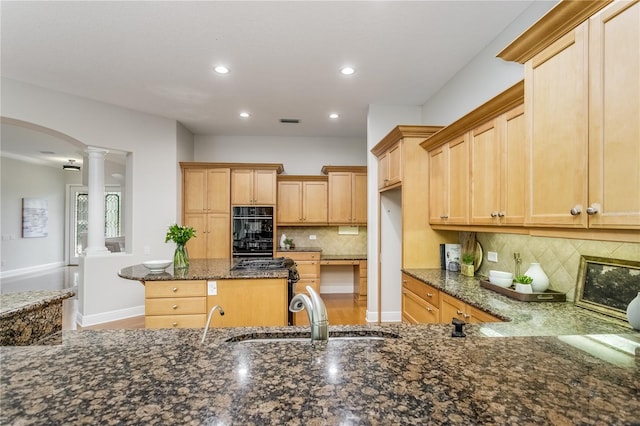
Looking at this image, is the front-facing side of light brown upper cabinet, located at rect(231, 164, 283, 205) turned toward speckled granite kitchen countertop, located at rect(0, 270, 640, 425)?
yes

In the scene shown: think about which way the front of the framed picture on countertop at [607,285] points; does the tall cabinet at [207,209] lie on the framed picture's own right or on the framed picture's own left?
on the framed picture's own right

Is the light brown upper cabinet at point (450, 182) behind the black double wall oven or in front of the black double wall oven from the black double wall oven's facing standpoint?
in front

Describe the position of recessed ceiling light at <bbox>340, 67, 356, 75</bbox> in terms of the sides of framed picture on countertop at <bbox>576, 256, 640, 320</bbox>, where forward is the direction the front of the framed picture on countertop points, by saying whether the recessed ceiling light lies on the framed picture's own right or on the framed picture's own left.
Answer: on the framed picture's own right

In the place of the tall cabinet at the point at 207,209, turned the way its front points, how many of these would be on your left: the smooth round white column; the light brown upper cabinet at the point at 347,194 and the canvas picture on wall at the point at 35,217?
1

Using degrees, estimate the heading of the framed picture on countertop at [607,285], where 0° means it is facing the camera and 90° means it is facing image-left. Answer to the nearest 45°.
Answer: approximately 45°

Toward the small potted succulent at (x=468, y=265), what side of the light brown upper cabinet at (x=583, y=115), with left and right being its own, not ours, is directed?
right

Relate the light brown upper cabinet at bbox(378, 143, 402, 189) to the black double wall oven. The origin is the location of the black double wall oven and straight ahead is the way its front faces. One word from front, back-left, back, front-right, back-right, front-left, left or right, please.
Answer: front-left

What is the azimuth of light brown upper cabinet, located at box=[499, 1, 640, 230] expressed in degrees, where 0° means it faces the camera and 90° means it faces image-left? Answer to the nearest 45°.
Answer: approximately 45°

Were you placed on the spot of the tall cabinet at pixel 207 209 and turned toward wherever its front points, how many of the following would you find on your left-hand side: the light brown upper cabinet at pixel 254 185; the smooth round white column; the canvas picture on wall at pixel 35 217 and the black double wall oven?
2

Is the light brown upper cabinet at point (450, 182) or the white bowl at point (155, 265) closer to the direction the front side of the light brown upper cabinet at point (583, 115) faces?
the white bowl

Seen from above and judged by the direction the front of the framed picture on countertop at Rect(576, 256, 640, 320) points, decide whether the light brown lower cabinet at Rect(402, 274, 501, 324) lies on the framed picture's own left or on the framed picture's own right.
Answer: on the framed picture's own right

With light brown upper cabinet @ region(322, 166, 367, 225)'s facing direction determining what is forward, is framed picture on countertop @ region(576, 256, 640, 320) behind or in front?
in front

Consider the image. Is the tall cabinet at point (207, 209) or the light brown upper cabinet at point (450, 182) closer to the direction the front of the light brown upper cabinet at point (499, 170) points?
the tall cabinet

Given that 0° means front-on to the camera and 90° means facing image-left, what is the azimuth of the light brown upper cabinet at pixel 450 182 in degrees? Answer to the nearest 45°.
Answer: approximately 45°
